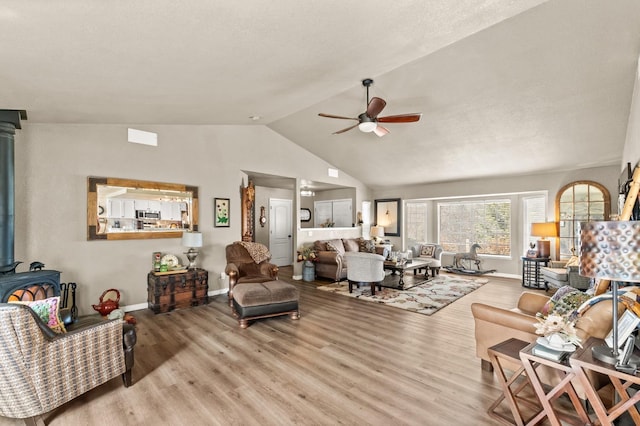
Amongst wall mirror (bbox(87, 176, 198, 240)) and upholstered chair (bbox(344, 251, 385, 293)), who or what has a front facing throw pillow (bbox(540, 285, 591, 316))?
the wall mirror

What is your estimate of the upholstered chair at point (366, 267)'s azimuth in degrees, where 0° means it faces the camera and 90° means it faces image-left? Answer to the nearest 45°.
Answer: approximately 225°

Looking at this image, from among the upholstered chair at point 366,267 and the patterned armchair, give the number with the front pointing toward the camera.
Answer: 0

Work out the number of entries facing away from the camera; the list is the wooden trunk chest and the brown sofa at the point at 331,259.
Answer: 0

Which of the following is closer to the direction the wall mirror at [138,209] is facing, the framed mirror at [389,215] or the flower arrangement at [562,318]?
the flower arrangement

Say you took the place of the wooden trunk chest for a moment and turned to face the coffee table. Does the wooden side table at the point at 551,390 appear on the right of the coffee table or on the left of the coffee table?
right

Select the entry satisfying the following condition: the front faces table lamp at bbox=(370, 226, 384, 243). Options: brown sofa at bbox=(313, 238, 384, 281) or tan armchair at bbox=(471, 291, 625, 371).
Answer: tan armchair at bbox=(471, 291, 625, 371)

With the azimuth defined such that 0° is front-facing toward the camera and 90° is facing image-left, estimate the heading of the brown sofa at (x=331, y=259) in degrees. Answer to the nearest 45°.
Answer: approximately 315°

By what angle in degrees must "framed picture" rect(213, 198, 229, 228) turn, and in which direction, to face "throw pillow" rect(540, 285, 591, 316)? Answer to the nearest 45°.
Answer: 0° — it already faces it

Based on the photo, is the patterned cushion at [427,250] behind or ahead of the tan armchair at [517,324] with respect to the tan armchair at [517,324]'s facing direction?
ahead

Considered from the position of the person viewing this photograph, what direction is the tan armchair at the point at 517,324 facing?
facing away from the viewer and to the left of the viewer

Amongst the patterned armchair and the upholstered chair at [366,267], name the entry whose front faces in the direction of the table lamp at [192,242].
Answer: the patterned armchair

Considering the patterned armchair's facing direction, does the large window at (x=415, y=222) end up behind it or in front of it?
in front

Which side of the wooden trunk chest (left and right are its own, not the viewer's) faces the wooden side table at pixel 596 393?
front

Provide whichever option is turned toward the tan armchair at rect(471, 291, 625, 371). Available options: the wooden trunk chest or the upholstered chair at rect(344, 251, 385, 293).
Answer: the wooden trunk chest

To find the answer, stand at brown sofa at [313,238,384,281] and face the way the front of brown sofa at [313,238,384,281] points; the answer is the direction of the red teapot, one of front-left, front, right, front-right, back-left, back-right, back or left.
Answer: right

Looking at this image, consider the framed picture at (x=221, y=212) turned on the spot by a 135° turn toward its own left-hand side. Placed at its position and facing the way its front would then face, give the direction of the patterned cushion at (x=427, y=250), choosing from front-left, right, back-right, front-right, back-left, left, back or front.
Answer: right
